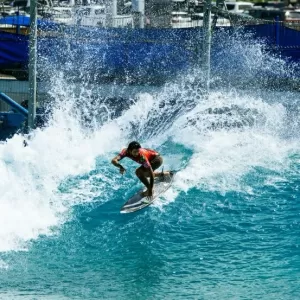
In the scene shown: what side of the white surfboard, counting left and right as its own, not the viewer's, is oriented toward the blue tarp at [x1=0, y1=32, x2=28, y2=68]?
right

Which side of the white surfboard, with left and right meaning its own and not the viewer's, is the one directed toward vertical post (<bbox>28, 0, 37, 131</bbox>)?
right

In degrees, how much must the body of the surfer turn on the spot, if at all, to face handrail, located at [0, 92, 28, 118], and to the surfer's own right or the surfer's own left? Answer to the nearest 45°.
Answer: approximately 90° to the surfer's own right

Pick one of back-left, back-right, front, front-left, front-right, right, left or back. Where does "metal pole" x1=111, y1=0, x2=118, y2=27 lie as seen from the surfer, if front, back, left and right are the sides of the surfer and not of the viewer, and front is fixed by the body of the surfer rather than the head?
back-right

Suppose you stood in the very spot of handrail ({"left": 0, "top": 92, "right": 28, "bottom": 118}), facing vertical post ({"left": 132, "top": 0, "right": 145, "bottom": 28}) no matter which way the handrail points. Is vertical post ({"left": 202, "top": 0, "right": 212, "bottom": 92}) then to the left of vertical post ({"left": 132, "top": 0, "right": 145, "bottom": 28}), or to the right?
right

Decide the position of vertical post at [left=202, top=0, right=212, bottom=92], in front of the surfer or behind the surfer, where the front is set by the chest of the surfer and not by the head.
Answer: behind

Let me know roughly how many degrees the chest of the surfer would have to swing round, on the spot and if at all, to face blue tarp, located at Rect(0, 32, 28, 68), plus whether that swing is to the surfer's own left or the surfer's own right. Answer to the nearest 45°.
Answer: approximately 90° to the surfer's own right

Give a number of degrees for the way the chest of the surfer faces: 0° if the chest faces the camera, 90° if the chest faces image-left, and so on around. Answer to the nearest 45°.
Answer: approximately 45°

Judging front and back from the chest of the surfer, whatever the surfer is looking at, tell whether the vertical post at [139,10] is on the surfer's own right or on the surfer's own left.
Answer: on the surfer's own right

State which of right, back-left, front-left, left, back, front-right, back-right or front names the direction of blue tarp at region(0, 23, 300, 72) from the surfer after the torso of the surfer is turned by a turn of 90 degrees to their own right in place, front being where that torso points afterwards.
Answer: front-right

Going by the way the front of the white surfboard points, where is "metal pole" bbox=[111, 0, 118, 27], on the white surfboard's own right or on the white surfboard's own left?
on the white surfboard's own right

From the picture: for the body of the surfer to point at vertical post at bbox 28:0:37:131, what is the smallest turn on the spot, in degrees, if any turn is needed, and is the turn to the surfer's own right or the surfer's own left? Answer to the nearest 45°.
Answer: approximately 90° to the surfer's own right
